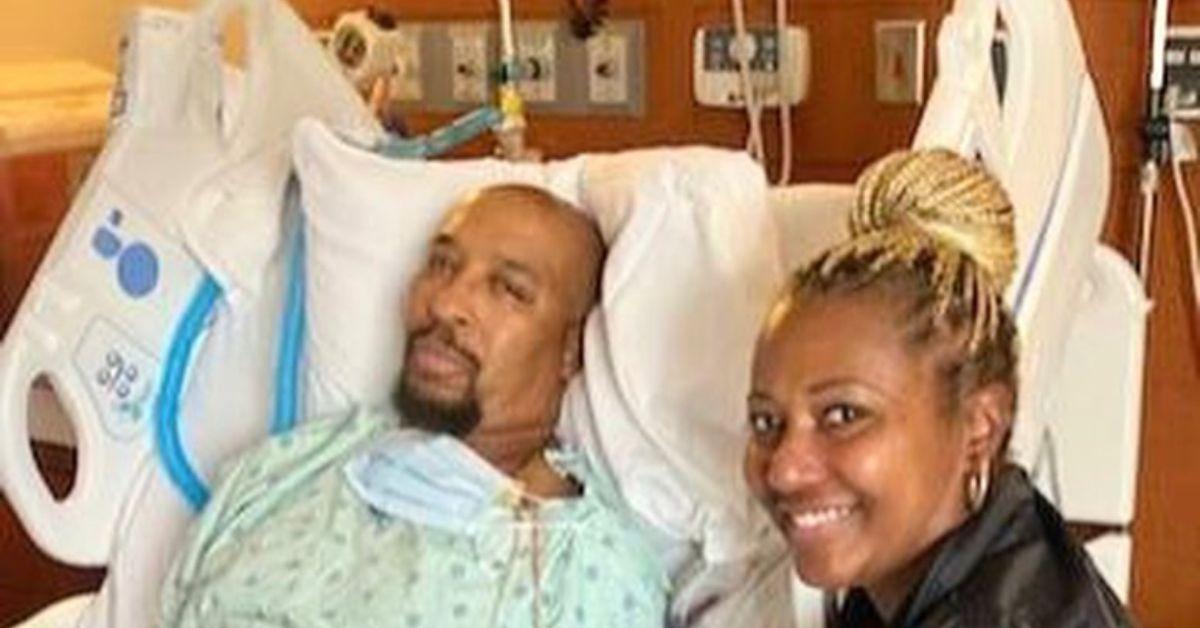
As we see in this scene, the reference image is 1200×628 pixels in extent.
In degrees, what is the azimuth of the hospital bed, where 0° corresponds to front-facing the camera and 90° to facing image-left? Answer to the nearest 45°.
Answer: approximately 0°

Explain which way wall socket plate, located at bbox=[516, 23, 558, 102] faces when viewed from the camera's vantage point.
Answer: facing the viewer

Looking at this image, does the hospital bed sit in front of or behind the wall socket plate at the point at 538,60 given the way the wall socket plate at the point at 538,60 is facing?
in front

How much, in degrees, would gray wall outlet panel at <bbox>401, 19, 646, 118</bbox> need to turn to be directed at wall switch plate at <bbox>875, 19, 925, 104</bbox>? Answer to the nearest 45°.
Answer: approximately 45° to its left

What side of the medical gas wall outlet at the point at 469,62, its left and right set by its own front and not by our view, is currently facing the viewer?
front

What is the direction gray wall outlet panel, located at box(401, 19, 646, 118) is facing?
toward the camera

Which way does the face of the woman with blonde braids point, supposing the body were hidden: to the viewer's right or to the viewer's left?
to the viewer's left

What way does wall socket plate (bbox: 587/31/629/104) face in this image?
toward the camera
